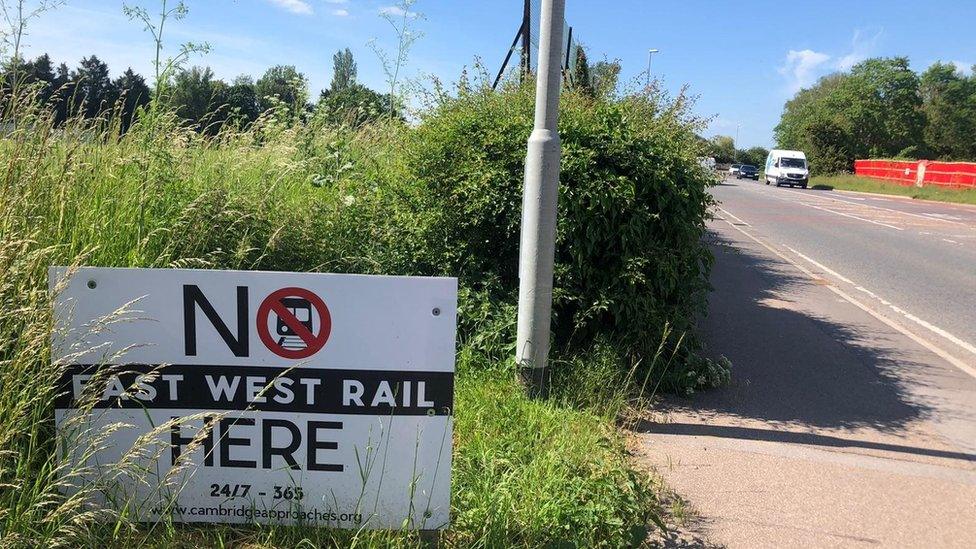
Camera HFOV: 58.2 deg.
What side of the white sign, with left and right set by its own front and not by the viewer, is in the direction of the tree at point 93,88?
back

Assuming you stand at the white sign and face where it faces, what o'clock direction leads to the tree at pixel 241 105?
The tree is roughly at 6 o'clock from the white sign.

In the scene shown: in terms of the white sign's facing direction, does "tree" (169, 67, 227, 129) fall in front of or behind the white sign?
behind

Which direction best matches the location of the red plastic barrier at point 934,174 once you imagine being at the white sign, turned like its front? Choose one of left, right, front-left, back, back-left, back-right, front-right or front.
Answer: back-left

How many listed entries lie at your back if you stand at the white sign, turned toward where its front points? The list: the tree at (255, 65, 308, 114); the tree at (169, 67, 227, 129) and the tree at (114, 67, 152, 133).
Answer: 3

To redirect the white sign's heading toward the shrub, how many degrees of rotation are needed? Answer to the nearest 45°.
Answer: approximately 135° to its left

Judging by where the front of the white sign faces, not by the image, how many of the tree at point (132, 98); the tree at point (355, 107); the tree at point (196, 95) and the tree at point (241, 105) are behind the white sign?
4

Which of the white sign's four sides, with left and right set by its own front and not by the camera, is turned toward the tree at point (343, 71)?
back

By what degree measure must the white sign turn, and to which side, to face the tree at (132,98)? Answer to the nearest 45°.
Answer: approximately 180°

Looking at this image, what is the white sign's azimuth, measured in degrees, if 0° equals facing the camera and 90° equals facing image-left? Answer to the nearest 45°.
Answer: approximately 0°

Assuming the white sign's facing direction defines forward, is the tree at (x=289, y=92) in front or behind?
behind
